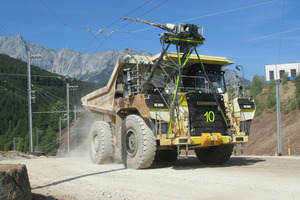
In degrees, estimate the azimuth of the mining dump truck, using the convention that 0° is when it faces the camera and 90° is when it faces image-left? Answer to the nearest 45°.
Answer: approximately 315°
